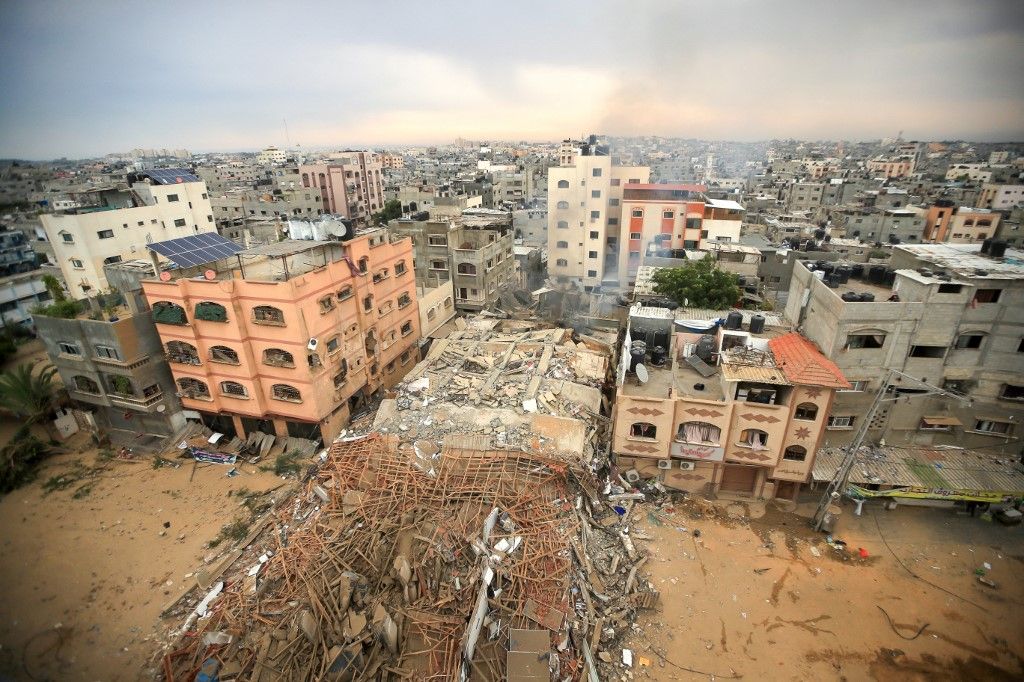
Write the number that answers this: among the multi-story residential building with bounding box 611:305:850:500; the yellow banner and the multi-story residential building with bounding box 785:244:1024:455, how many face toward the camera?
3

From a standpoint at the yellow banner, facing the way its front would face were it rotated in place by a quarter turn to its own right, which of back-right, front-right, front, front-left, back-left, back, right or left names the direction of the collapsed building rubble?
front-left

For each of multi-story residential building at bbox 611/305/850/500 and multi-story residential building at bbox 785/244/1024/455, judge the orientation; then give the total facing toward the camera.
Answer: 2

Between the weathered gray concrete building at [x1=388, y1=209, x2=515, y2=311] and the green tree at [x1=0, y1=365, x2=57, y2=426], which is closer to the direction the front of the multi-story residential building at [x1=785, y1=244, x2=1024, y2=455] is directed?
the green tree

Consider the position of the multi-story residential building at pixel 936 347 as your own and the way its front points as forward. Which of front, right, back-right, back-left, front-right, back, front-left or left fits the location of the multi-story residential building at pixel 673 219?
back-right

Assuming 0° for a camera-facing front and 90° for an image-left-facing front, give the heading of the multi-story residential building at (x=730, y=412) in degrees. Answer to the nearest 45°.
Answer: approximately 0°

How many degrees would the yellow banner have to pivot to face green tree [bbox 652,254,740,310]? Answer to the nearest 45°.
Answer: approximately 135° to its right

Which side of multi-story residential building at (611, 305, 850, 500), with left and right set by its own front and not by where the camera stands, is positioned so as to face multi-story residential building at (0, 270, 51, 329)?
right

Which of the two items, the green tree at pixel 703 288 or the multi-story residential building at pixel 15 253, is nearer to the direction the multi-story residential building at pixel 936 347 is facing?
the multi-story residential building

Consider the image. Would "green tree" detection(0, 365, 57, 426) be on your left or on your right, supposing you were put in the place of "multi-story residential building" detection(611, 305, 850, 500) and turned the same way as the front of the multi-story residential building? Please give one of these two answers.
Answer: on your right

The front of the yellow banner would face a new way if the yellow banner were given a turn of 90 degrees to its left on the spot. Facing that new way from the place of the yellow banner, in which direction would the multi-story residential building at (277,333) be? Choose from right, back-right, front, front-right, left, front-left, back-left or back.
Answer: back-right
